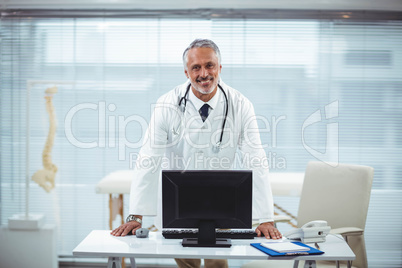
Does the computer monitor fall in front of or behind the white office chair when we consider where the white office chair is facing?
in front

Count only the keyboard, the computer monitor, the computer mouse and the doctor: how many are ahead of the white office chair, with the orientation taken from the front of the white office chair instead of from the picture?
4

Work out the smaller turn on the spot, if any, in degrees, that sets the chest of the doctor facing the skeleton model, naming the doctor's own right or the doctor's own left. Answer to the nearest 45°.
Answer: approximately 135° to the doctor's own right

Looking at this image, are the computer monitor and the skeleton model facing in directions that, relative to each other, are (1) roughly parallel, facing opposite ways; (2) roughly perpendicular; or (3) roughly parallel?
roughly perpendicular

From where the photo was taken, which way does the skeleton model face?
to the viewer's left

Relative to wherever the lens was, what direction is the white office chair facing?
facing the viewer and to the left of the viewer

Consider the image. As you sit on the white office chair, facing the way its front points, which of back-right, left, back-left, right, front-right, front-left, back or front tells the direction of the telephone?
front-left

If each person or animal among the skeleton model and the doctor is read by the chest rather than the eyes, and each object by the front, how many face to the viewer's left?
1
